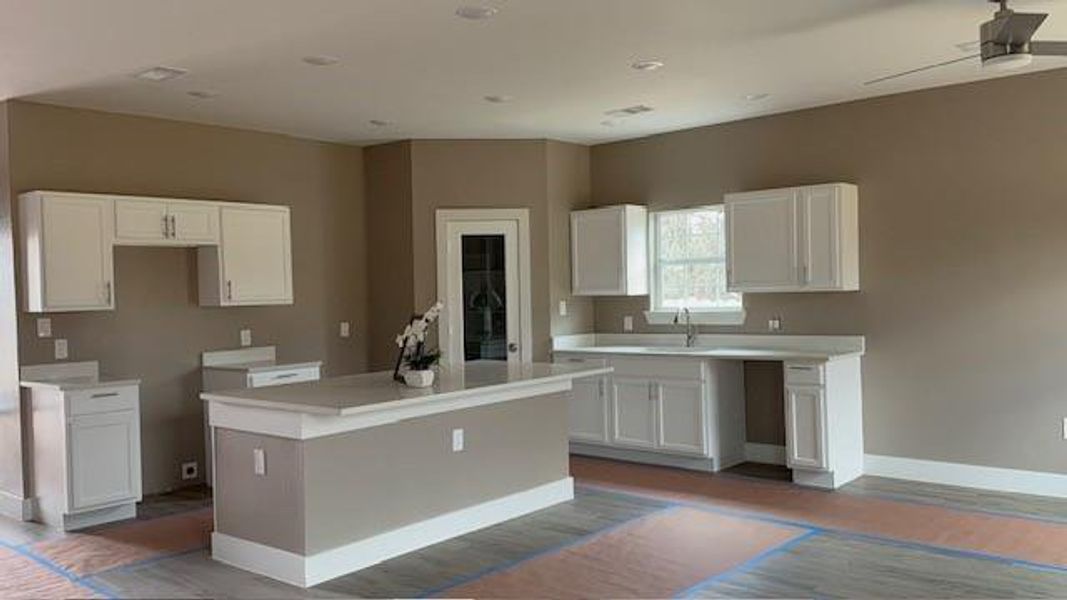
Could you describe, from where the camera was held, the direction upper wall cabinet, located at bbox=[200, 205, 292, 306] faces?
facing the viewer and to the right of the viewer

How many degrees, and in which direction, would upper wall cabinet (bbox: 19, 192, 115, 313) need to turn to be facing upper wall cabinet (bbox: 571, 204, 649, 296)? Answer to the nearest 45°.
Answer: approximately 45° to its left

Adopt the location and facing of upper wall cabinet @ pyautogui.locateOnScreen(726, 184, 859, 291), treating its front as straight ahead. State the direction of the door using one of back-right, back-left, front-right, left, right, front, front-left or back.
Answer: front-right

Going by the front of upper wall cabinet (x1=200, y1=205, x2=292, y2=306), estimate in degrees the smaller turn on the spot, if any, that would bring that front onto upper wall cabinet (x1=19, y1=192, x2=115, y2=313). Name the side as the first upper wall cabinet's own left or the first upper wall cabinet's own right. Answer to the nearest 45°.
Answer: approximately 90° to the first upper wall cabinet's own right

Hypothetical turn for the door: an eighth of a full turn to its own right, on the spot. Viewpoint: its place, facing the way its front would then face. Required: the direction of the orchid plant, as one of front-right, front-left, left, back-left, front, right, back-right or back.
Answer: front-left

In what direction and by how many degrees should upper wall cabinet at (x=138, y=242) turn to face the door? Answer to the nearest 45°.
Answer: approximately 45° to its left

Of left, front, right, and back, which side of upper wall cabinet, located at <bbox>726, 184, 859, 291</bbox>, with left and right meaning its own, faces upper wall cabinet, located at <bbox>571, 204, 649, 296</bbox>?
right

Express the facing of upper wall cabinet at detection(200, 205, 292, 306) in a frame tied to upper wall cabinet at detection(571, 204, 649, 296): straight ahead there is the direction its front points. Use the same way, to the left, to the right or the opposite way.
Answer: to the left

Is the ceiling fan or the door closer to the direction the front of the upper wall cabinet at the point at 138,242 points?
the ceiling fan

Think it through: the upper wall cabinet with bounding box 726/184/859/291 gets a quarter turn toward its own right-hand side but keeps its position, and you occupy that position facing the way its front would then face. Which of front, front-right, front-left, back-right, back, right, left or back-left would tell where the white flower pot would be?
left

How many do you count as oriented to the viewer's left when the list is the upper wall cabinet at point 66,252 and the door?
0

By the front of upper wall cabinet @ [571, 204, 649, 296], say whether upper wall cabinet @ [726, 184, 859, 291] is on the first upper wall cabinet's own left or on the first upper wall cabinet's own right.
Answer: on the first upper wall cabinet's own left

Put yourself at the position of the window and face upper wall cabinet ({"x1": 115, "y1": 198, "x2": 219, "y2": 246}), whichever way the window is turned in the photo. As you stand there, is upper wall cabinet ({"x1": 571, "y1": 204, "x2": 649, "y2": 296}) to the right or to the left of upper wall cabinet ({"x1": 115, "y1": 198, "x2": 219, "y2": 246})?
right

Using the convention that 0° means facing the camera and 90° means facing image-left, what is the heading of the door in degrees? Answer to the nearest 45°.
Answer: approximately 0°

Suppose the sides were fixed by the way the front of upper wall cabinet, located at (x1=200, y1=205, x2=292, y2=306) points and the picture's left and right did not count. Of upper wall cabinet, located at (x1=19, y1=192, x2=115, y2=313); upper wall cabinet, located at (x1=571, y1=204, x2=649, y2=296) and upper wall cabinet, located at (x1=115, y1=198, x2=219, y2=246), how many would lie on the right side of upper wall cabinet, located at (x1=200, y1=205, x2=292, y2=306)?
2

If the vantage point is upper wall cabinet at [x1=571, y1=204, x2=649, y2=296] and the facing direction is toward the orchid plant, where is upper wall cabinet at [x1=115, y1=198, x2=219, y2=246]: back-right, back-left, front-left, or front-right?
front-right

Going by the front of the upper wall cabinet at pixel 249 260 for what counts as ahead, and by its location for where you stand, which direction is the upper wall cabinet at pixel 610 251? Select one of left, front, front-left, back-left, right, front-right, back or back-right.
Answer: front-left

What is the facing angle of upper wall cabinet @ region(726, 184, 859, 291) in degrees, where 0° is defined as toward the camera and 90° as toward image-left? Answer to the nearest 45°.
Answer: approximately 45°

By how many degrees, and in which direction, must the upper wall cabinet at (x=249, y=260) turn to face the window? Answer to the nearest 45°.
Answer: approximately 45° to its left
